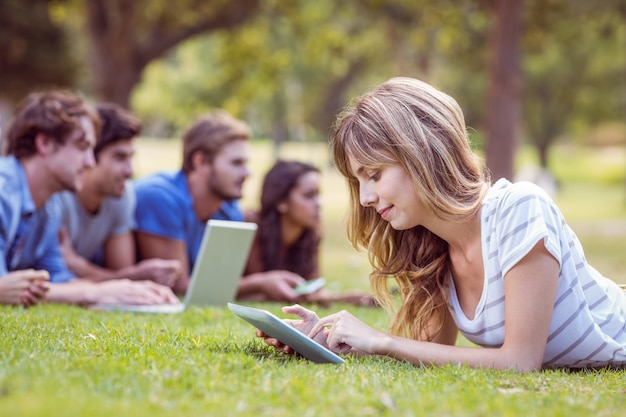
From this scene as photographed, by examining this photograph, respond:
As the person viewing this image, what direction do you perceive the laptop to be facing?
facing away from the viewer and to the left of the viewer

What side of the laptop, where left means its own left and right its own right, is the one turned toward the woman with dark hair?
right

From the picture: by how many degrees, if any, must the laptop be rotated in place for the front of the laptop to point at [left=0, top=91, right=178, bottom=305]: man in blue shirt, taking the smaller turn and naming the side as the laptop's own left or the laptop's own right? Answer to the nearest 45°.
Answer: approximately 45° to the laptop's own left

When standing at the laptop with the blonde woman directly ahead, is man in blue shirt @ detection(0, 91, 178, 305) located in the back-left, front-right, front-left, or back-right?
back-right
